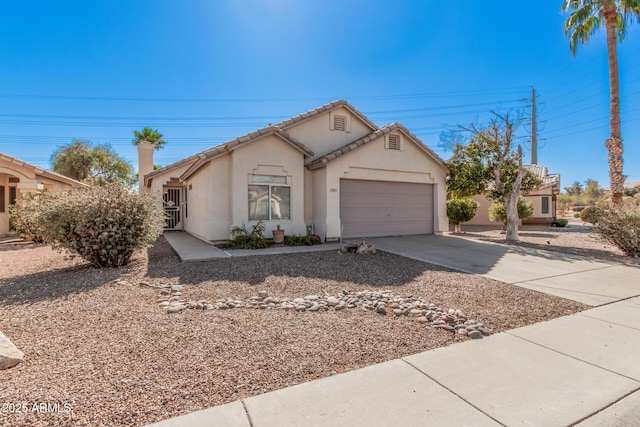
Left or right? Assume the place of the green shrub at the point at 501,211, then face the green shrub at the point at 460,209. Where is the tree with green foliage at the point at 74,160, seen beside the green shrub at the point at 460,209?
right

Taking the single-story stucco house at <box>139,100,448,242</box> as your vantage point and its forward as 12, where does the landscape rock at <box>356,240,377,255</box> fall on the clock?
The landscape rock is roughly at 1 o'clock from the single-story stucco house.

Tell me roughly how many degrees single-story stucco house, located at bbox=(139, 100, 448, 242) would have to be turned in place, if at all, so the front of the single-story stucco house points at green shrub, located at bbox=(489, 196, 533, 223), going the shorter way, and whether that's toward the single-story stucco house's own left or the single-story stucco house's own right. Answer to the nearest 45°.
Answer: approximately 90° to the single-story stucco house's own left

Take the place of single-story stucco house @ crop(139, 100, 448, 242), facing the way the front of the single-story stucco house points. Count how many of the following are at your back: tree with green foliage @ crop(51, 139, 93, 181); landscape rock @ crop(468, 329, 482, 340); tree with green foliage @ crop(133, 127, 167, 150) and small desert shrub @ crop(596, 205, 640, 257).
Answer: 2

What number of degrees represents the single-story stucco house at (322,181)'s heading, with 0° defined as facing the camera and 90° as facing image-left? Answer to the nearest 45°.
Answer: approximately 315°

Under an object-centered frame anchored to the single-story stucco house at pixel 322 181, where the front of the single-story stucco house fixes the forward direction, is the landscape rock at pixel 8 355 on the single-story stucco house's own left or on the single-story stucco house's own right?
on the single-story stucco house's own right

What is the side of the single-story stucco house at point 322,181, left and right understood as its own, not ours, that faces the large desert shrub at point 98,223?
right

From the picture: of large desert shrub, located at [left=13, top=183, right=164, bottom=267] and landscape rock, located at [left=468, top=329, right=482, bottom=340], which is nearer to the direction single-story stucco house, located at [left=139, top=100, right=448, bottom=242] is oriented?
the landscape rock

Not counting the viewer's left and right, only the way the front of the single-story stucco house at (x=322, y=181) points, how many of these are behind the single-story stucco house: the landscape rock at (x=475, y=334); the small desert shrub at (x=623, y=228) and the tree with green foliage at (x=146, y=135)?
1

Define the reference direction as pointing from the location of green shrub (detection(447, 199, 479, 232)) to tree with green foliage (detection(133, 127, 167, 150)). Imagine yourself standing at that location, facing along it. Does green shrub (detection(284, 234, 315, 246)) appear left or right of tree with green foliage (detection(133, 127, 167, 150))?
left

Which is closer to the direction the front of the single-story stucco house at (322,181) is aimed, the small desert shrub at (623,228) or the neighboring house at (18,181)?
the small desert shrub

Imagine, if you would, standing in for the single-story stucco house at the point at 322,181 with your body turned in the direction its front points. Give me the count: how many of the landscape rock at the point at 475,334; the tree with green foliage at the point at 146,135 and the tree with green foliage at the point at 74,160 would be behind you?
2
